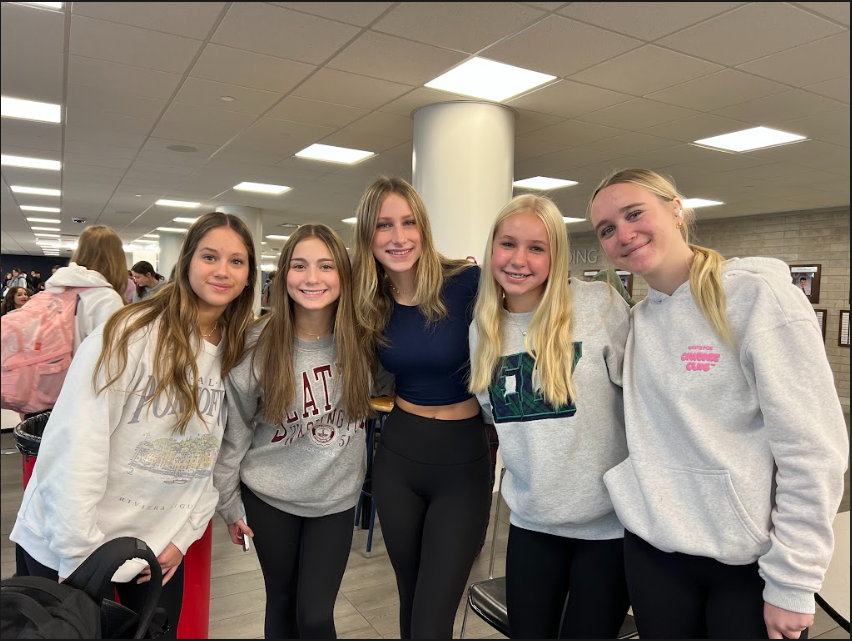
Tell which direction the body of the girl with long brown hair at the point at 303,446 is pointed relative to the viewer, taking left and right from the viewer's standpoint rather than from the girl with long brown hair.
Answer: facing the viewer

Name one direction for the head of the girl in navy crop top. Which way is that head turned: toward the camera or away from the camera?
toward the camera

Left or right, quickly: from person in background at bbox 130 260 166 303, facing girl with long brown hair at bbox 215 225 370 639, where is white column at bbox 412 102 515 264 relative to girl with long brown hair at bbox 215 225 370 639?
left

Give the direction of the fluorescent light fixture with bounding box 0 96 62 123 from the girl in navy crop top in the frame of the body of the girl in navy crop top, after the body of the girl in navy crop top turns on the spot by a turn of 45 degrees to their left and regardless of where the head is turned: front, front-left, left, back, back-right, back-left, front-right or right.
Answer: back

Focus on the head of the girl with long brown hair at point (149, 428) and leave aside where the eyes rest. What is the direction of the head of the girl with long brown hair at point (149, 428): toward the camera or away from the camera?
toward the camera

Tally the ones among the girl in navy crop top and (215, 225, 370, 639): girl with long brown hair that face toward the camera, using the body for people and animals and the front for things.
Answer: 2

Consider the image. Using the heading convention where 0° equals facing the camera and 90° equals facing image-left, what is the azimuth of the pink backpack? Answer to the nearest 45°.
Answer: approximately 45°

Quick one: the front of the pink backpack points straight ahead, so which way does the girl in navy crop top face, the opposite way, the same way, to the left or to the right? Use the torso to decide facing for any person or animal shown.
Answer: the same way

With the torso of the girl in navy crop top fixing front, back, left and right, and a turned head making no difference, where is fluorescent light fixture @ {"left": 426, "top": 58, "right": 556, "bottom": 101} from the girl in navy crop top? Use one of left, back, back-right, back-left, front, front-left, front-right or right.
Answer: back

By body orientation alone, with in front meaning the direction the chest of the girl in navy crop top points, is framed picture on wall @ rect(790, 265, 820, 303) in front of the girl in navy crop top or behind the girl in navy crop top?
behind

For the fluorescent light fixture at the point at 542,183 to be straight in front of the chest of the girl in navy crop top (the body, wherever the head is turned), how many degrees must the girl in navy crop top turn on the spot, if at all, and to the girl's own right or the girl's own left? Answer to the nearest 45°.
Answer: approximately 180°

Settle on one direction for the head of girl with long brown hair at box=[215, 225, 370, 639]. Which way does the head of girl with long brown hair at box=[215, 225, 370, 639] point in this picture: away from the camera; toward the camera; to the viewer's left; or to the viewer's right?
toward the camera

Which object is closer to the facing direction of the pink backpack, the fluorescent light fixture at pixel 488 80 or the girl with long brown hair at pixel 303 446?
the girl with long brown hair
